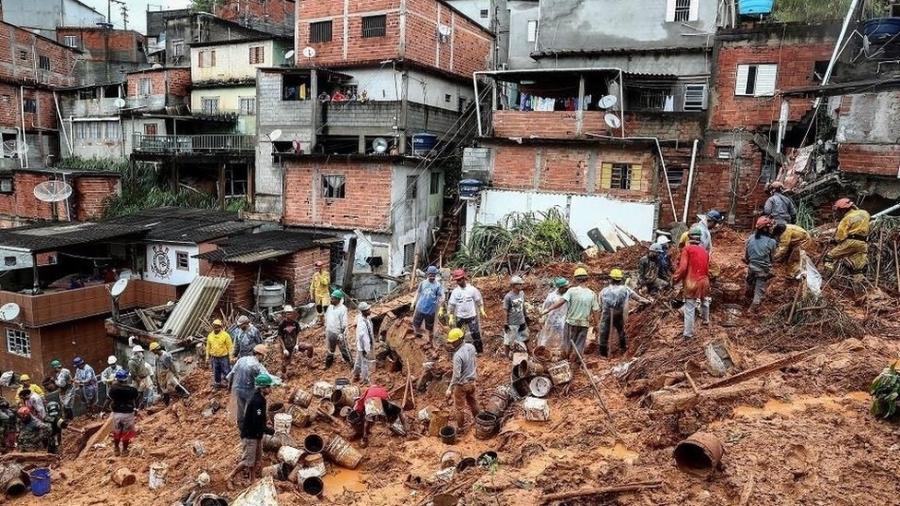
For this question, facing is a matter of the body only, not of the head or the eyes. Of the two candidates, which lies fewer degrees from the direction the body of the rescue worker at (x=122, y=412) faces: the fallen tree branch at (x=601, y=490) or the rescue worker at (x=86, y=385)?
the rescue worker

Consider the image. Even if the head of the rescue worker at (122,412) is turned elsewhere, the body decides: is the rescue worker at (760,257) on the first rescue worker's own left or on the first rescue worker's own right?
on the first rescue worker's own right

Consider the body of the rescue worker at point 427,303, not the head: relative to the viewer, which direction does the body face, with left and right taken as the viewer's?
facing the viewer

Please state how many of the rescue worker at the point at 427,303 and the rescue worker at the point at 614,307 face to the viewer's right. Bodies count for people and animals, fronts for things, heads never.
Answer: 0

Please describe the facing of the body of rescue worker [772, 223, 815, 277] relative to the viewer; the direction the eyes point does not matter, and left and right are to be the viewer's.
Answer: facing to the left of the viewer

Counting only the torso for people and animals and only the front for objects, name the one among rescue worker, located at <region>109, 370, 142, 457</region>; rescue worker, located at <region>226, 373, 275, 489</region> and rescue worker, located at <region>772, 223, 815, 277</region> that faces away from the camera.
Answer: rescue worker, located at <region>109, 370, 142, 457</region>

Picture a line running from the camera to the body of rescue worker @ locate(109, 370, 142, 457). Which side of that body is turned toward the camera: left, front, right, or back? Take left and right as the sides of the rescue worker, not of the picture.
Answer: back

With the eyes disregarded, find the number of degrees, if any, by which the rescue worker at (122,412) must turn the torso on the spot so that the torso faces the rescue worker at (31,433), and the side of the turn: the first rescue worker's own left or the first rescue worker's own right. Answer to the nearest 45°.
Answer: approximately 45° to the first rescue worker's own left
